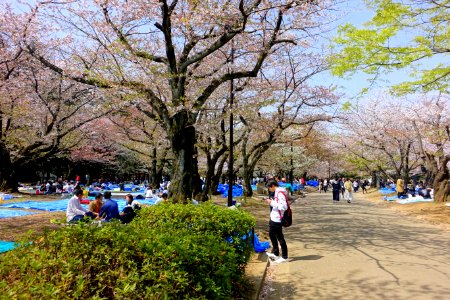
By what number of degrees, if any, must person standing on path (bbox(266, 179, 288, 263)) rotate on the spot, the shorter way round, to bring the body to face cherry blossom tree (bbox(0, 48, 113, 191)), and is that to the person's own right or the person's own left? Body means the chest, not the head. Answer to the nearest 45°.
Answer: approximately 45° to the person's own right

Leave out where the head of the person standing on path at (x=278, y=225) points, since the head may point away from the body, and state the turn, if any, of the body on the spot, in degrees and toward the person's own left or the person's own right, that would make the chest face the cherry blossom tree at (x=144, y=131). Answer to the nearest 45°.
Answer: approximately 45° to the person's own right

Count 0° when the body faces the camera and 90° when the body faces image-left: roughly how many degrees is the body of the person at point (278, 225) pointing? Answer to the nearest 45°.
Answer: approximately 90°

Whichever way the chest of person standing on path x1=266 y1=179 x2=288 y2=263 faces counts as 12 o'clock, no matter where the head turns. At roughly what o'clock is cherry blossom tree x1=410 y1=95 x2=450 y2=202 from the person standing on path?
The cherry blossom tree is roughly at 4 o'clock from the person standing on path.

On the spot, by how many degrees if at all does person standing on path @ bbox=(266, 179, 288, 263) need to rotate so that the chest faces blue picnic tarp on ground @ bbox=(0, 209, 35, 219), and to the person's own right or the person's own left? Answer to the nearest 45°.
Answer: approximately 45° to the person's own right
